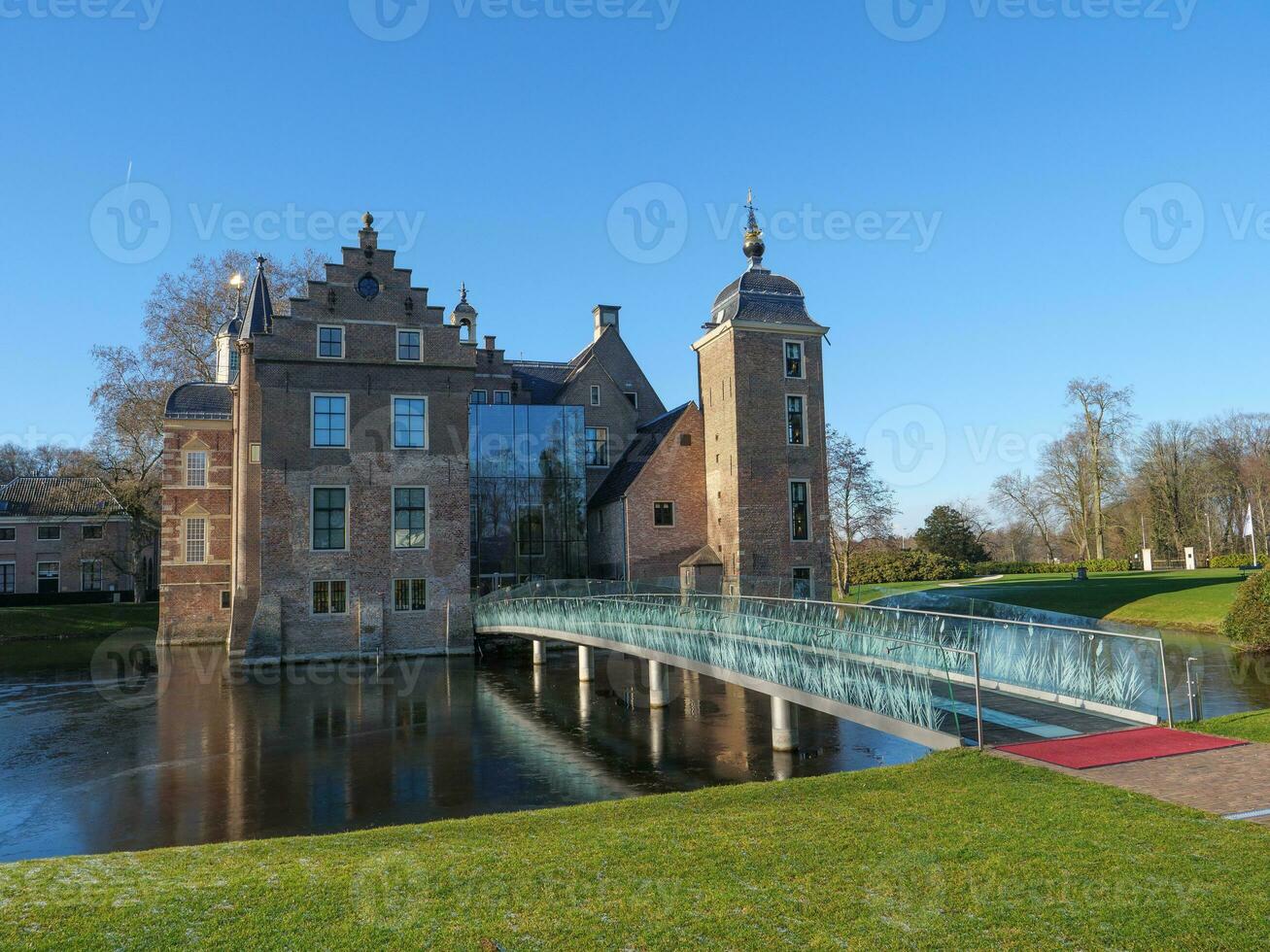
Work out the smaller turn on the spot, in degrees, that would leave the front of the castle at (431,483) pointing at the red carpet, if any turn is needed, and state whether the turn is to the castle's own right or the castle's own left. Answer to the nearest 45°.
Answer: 0° — it already faces it

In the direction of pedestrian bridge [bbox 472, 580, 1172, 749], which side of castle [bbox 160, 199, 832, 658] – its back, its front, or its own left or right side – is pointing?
front

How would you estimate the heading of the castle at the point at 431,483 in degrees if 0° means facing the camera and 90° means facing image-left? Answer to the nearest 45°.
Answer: approximately 0°
